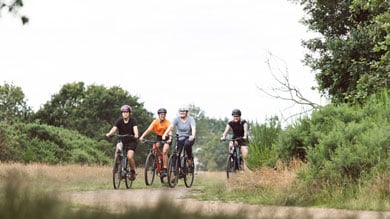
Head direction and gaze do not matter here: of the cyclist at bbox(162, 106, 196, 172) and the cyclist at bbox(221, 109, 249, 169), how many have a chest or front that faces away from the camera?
0

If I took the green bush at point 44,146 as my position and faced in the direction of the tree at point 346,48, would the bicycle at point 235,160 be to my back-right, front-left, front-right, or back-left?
front-right

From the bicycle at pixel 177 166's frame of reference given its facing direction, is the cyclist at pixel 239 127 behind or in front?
behind

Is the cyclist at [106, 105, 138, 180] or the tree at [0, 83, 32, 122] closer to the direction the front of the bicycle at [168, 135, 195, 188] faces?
the cyclist

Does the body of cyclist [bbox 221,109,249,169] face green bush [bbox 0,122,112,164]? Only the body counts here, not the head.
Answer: no

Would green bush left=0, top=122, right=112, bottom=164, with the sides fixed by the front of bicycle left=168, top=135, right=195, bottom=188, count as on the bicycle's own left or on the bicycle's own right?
on the bicycle's own right

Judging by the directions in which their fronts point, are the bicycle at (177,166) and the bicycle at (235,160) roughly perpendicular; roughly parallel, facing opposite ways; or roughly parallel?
roughly parallel

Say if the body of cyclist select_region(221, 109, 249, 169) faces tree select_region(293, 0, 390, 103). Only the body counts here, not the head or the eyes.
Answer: no

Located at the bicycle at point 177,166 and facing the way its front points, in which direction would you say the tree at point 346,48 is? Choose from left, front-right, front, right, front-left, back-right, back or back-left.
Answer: back

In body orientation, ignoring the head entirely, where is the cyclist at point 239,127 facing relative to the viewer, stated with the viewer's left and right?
facing the viewer and to the left of the viewer

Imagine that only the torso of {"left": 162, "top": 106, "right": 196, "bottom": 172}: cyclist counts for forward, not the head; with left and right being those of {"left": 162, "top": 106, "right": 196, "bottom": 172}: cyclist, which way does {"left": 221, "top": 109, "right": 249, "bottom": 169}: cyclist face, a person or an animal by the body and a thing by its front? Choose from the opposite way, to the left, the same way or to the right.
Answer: the same way

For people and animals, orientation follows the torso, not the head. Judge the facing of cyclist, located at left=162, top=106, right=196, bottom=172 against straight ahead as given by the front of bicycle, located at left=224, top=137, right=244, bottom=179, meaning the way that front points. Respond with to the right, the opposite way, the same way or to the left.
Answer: the same way

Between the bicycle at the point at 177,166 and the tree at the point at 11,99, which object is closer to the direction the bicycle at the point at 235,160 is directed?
the bicycle
